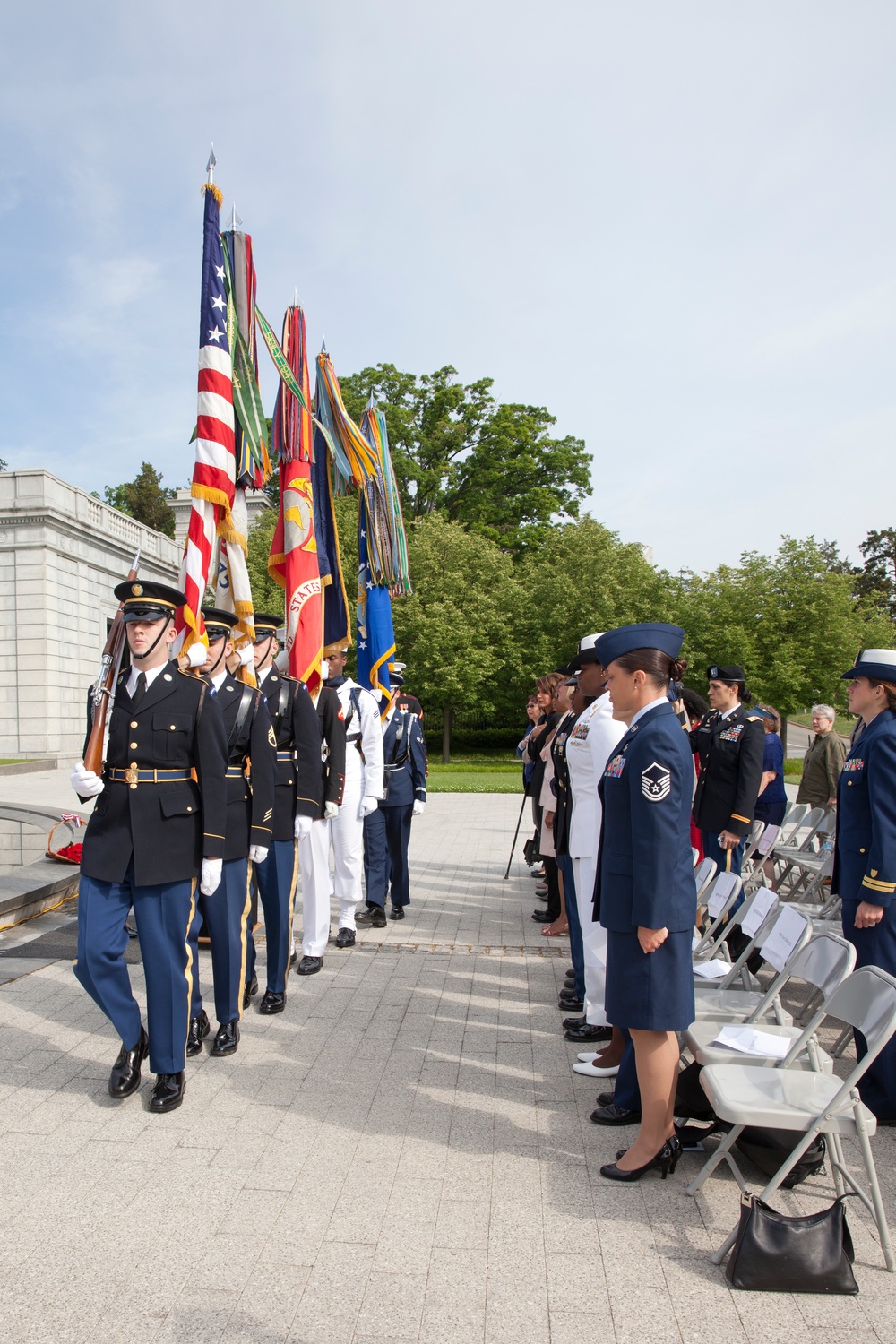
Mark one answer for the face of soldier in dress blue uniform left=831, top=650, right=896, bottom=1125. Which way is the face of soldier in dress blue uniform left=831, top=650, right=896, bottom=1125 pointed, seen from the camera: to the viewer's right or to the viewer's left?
to the viewer's left

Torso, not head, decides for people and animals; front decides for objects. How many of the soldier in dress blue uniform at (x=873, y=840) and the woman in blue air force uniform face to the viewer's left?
2

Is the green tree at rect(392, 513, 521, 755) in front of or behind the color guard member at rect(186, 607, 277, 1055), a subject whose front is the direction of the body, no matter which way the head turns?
behind

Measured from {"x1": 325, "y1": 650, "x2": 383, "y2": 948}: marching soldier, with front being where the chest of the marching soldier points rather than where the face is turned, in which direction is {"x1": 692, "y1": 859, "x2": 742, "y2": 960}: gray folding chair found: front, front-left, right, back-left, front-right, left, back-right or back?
left

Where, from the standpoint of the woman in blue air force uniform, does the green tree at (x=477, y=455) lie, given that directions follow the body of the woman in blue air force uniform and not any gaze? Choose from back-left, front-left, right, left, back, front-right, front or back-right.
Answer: right

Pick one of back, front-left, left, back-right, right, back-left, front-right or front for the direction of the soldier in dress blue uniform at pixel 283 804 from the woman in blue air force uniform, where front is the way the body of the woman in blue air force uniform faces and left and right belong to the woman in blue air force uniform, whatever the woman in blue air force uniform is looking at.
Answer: front-right

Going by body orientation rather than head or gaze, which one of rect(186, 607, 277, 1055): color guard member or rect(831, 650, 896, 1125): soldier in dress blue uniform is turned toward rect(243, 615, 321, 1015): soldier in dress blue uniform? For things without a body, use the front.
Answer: rect(831, 650, 896, 1125): soldier in dress blue uniform

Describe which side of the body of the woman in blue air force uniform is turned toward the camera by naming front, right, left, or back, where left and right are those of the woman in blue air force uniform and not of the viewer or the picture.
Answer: left

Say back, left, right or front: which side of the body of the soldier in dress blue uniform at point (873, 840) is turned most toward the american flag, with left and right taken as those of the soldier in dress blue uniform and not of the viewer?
front

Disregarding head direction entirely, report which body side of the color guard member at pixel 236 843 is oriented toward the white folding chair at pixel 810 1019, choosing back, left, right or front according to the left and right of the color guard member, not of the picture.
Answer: left

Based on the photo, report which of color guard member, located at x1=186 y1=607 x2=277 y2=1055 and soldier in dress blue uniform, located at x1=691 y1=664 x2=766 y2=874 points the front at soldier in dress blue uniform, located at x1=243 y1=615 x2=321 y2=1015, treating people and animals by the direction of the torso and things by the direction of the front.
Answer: soldier in dress blue uniform, located at x1=691 y1=664 x2=766 y2=874

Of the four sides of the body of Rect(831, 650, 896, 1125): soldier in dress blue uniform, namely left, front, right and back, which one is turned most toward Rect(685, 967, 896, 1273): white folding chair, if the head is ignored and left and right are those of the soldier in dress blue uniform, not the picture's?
left

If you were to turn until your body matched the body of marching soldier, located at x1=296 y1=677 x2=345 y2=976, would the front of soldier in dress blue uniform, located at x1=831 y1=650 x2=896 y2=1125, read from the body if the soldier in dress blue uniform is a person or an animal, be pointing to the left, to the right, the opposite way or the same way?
to the right

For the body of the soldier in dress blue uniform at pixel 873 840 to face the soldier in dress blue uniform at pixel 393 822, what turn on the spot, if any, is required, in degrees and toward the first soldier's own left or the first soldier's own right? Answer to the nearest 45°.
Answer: approximately 45° to the first soldier's own right

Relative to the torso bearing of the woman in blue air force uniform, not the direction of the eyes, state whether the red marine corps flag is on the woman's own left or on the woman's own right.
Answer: on the woman's own right

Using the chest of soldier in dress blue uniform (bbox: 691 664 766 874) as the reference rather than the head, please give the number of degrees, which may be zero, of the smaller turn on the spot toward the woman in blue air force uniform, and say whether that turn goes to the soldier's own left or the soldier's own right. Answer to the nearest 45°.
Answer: approximately 45° to the soldier's own left
